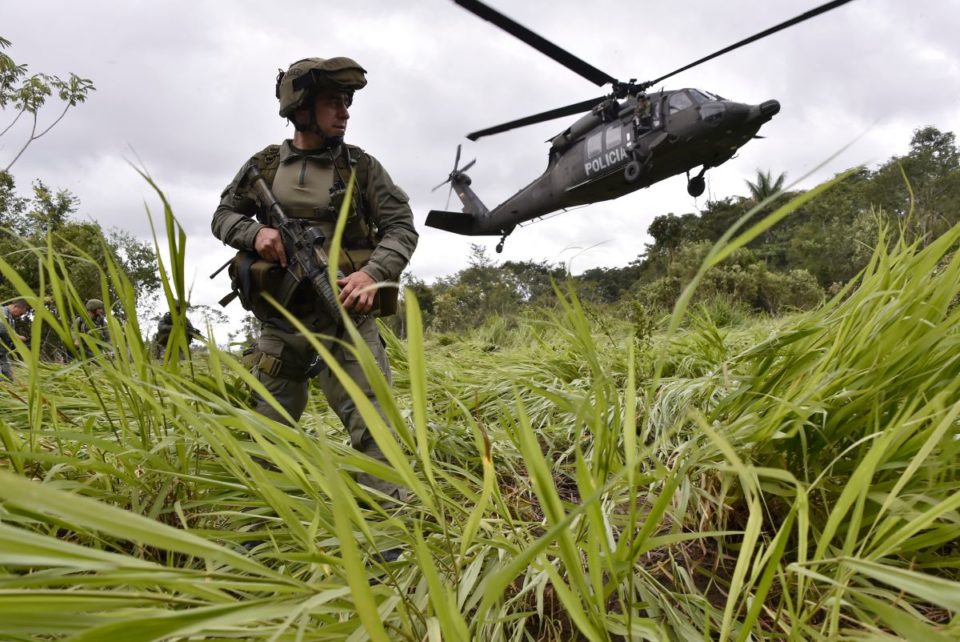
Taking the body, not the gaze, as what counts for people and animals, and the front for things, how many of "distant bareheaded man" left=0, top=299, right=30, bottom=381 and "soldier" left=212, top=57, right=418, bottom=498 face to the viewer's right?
1

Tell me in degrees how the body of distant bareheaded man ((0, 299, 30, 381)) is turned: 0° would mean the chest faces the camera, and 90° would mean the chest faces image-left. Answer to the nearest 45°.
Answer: approximately 270°

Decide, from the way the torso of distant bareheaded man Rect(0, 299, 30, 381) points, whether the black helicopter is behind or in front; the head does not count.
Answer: in front

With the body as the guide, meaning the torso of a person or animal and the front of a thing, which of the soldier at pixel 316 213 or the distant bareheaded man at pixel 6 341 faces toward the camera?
the soldier

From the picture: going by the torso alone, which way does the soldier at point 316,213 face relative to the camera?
toward the camera
